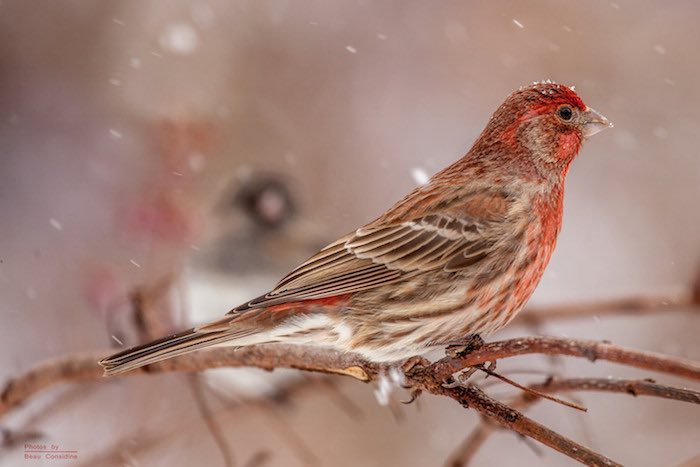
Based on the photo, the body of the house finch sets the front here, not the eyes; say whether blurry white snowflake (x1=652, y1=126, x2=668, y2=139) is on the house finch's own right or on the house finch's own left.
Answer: on the house finch's own left

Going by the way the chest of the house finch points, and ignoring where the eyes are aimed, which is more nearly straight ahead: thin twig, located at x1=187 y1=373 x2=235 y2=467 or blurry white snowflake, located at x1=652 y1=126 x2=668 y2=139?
the blurry white snowflake

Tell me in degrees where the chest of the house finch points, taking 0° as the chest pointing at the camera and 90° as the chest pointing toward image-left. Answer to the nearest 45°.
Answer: approximately 270°

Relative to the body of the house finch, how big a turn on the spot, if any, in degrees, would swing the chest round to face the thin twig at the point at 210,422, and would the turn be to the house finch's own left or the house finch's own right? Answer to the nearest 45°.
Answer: approximately 180°

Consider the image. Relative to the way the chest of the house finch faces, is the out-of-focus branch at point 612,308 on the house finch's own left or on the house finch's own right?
on the house finch's own left
